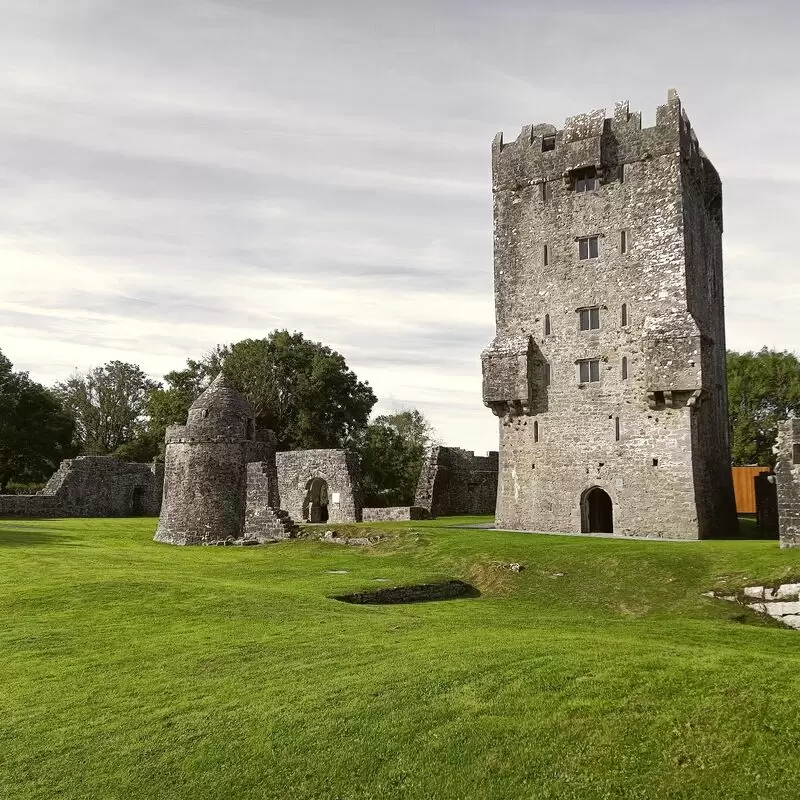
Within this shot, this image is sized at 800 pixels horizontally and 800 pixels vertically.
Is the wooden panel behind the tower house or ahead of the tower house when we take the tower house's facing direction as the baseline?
behind

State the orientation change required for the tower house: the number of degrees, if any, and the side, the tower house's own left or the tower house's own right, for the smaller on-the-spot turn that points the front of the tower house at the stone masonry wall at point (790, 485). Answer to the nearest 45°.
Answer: approximately 45° to the tower house's own left

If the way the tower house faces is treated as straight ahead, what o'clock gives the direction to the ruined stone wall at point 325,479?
The ruined stone wall is roughly at 4 o'clock from the tower house.

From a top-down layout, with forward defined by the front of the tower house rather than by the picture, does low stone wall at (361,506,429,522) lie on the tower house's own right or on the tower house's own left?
on the tower house's own right

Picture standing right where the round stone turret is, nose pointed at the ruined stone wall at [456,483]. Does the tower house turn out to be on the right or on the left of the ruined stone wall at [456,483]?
right

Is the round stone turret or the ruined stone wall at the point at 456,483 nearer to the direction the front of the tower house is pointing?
the round stone turret

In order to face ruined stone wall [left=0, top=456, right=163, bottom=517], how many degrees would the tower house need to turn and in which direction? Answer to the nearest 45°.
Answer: approximately 90° to its right

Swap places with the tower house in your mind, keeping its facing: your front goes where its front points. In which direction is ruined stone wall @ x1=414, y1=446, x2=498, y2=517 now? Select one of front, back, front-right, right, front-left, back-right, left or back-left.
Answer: back-right

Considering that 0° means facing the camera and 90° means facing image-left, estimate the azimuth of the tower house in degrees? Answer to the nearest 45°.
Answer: approximately 0°

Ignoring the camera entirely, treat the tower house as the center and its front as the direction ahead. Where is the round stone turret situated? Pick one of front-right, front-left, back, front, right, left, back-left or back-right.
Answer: right

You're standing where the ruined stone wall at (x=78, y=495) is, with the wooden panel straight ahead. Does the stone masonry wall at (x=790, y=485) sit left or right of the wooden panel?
right
